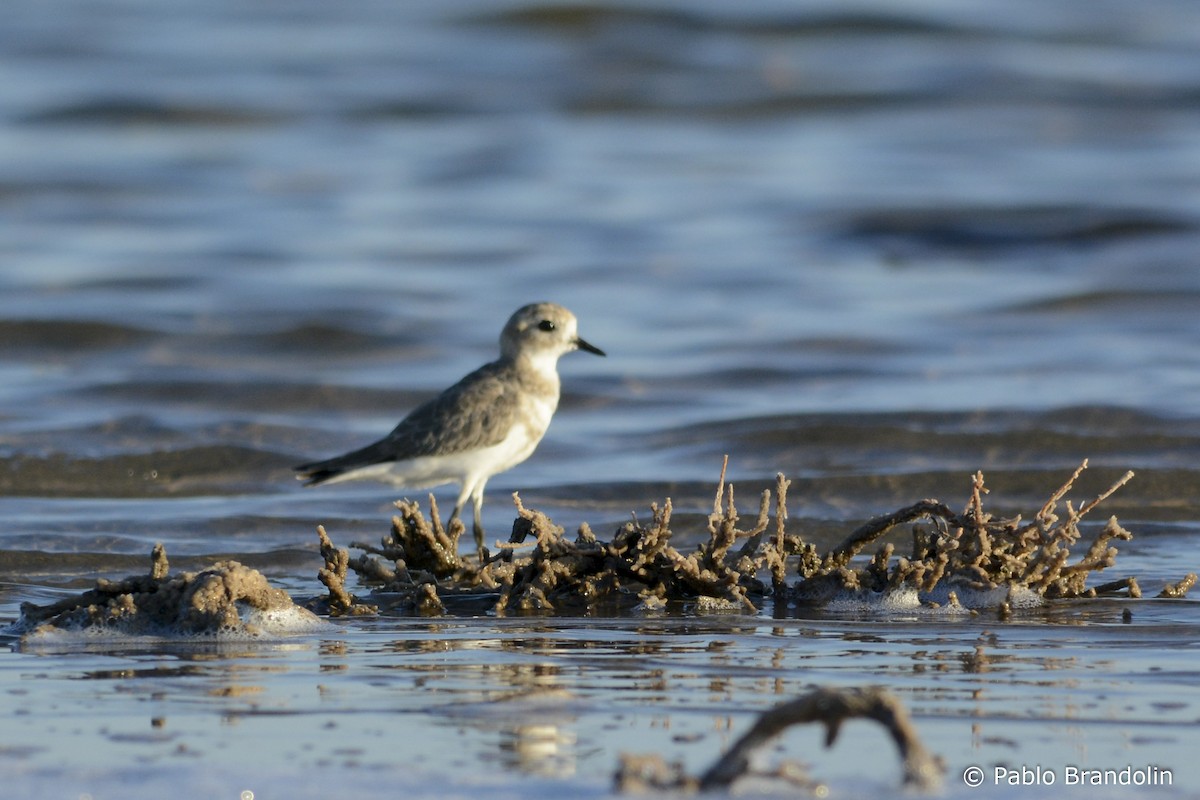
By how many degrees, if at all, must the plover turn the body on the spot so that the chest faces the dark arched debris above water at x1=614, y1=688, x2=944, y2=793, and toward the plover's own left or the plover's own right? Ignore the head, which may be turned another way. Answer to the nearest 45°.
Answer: approximately 90° to the plover's own right

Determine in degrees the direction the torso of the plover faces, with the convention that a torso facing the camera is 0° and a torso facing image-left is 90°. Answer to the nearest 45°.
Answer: approximately 270°

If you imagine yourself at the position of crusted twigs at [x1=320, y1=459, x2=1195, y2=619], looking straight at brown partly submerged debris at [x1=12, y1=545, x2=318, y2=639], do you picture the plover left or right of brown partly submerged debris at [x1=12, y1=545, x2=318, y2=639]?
right

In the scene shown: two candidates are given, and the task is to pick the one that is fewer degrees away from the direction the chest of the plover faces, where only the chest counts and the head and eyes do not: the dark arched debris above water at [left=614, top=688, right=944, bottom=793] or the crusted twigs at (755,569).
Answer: the crusted twigs

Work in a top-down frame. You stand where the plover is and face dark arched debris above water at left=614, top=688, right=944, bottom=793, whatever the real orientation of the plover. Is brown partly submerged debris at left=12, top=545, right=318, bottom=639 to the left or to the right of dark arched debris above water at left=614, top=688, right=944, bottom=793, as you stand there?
right

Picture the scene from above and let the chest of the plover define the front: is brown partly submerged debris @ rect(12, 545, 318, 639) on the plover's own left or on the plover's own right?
on the plover's own right

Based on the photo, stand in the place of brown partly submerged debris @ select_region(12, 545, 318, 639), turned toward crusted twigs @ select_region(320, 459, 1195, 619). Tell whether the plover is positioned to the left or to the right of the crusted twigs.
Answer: left

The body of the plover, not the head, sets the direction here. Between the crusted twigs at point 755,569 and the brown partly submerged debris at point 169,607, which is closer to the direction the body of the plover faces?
the crusted twigs
